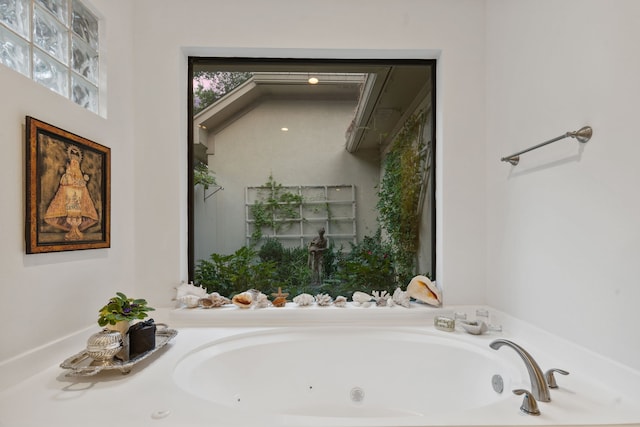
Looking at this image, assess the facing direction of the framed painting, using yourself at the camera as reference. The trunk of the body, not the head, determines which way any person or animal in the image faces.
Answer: facing the viewer and to the right of the viewer

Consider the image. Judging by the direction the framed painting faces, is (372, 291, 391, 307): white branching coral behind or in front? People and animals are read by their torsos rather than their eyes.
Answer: in front

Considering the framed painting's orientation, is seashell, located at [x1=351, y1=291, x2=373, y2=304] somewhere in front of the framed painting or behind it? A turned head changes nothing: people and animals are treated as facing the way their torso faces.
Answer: in front

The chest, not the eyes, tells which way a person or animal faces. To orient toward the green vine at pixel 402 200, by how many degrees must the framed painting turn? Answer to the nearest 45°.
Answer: approximately 45° to its left

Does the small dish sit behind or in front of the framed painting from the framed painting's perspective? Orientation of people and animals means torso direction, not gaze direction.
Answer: in front

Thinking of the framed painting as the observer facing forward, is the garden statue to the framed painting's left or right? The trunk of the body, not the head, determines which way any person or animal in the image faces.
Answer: on its left

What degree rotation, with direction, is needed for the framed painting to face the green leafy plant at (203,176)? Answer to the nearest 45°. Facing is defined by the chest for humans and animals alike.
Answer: approximately 90° to its left

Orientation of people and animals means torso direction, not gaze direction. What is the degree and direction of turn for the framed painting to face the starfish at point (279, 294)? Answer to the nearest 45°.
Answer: approximately 45° to its left
